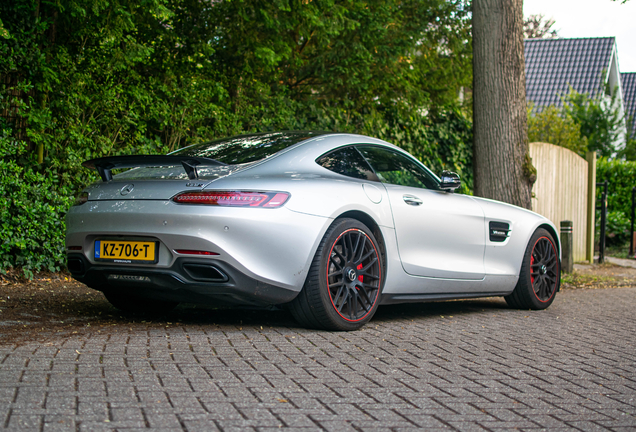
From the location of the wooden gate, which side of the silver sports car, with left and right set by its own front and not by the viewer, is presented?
front

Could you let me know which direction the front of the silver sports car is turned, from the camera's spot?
facing away from the viewer and to the right of the viewer
